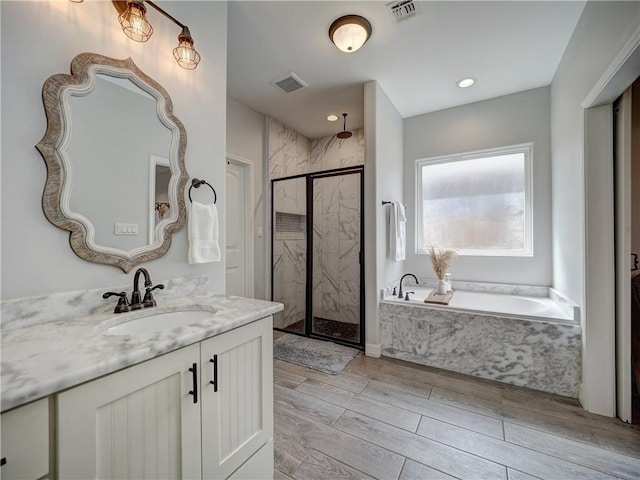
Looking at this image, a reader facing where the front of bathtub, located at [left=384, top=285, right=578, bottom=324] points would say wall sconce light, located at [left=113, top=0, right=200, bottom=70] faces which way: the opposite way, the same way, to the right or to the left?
to the left

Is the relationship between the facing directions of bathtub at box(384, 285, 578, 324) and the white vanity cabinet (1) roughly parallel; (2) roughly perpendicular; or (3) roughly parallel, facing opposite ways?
roughly perpendicular

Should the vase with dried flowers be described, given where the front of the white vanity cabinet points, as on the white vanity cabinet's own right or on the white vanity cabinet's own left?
on the white vanity cabinet's own left

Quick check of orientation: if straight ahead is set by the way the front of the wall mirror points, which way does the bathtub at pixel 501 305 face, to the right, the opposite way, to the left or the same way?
to the right

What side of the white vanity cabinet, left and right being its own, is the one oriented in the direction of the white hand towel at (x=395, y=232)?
left

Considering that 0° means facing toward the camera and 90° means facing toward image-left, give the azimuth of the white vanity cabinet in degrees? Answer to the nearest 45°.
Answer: approximately 315°

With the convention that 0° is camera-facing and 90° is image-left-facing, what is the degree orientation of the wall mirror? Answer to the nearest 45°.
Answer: approximately 315°
